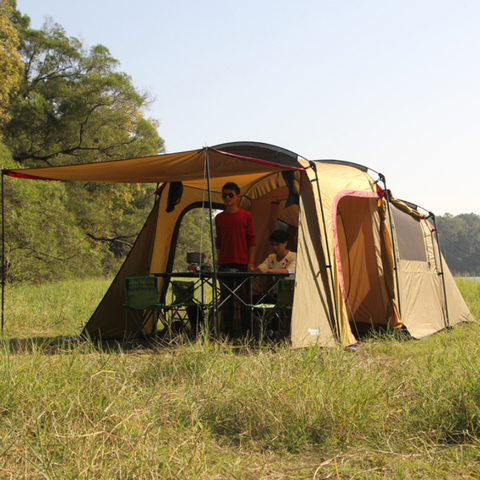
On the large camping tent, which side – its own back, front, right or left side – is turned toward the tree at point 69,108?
right

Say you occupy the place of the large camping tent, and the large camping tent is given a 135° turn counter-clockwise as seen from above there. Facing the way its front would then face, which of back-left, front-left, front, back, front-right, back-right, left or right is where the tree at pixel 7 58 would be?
back-left

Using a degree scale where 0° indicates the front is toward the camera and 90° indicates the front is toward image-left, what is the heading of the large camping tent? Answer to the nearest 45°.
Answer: approximately 45°
